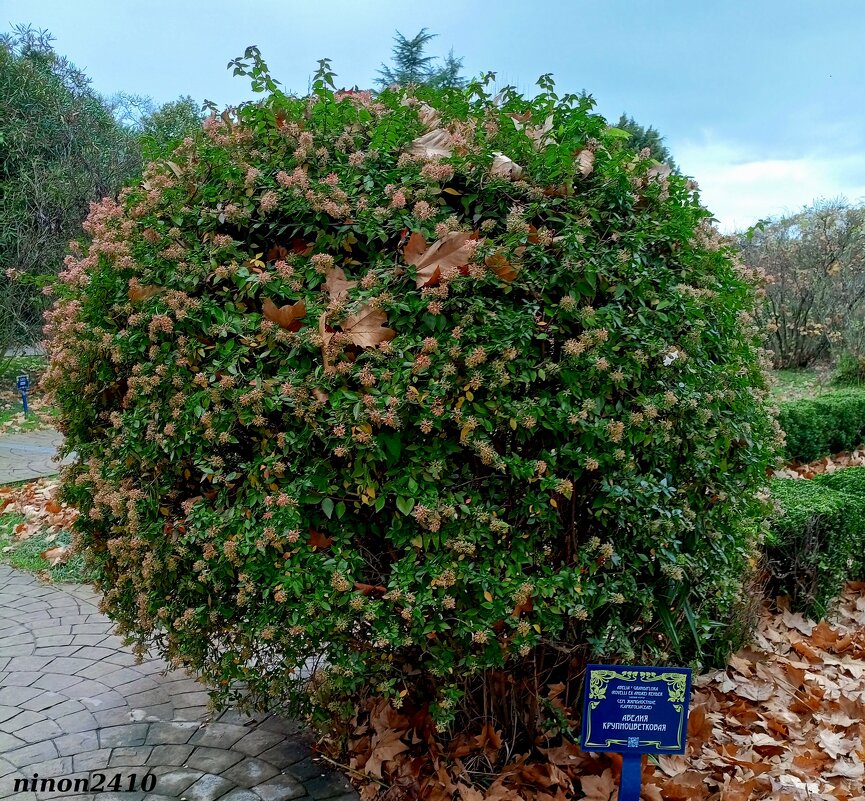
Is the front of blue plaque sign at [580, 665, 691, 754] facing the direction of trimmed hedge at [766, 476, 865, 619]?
no

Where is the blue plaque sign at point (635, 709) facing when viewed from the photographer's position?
facing the viewer

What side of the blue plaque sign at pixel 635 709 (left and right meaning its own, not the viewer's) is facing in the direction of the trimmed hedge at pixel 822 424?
back

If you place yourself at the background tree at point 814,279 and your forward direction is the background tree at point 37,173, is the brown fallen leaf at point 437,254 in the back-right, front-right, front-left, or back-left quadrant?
front-left

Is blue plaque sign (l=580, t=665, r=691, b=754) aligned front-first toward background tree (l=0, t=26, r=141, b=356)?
no

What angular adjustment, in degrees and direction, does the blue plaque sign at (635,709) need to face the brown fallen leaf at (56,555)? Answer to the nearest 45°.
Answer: approximately 135° to its right

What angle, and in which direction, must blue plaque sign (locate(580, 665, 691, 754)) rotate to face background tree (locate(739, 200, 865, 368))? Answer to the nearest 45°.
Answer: approximately 180°

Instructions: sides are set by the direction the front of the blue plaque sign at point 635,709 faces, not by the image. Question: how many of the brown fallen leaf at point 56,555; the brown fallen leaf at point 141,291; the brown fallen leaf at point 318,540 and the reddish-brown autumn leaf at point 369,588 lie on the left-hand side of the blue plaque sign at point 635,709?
0

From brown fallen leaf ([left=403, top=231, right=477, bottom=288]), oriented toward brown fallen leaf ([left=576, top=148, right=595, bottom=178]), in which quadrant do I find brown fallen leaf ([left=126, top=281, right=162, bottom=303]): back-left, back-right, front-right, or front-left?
back-left

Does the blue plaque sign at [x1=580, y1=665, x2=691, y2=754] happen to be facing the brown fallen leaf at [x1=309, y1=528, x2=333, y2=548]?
no
